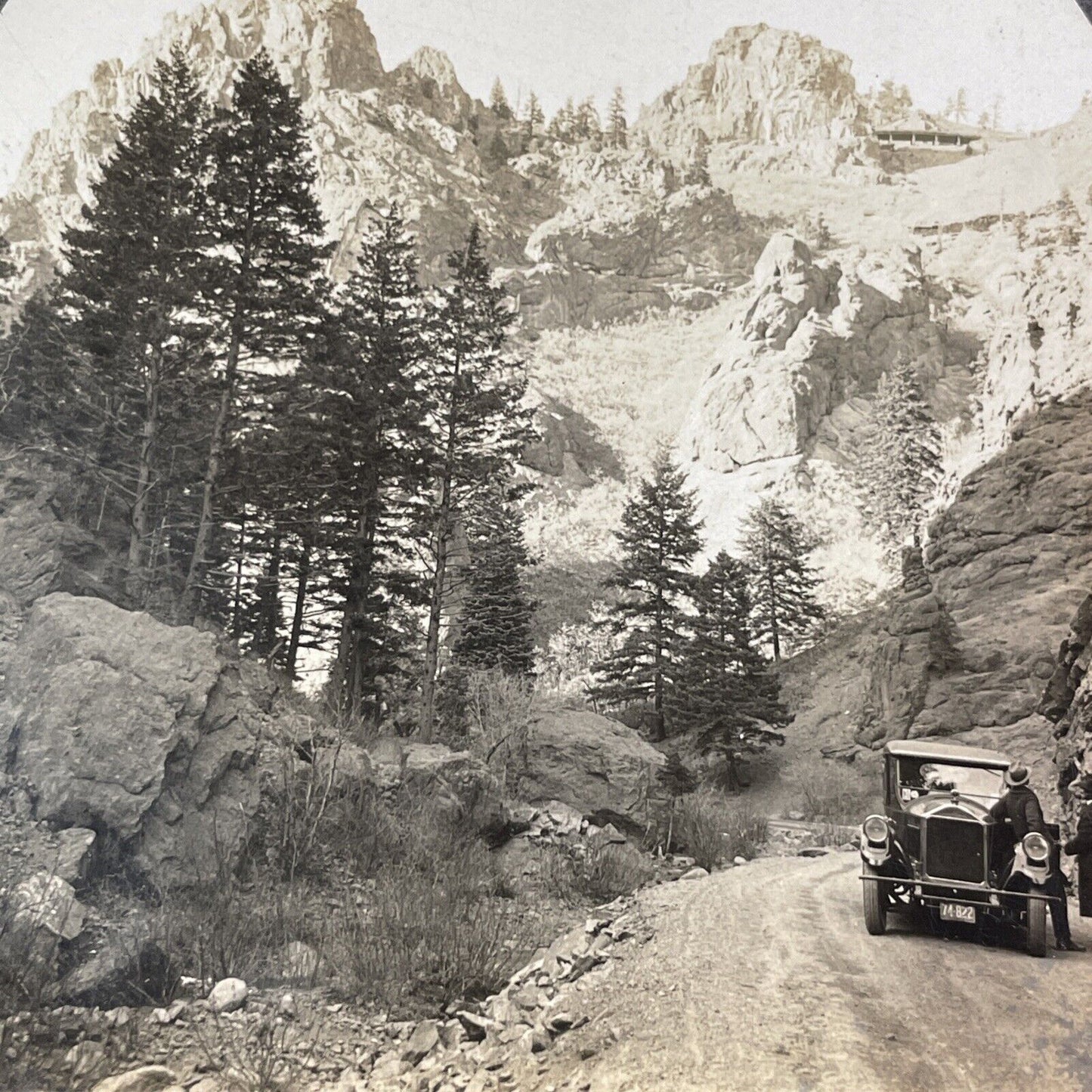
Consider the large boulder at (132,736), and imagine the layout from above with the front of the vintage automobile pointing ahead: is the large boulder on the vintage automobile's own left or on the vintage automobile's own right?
on the vintage automobile's own right

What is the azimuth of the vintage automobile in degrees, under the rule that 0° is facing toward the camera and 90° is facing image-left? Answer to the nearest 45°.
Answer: approximately 0°

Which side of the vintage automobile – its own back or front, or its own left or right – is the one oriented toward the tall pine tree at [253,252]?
right

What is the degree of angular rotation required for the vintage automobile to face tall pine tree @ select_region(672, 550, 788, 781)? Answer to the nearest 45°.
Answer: approximately 135° to its right

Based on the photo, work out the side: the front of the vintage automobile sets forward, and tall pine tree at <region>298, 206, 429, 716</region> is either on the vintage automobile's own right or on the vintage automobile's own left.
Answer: on the vintage automobile's own right

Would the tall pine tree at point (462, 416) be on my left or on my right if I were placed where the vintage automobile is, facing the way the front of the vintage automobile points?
on my right

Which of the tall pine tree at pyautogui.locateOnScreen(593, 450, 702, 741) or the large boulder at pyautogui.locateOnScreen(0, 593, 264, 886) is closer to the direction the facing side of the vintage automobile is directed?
the large boulder

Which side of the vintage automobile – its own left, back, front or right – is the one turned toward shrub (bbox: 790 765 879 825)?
back

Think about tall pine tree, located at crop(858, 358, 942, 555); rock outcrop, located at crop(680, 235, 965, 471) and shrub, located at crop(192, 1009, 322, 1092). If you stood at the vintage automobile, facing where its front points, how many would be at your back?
2

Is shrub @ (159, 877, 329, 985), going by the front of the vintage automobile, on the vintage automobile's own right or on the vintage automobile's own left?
on the vintage automobile's own right
